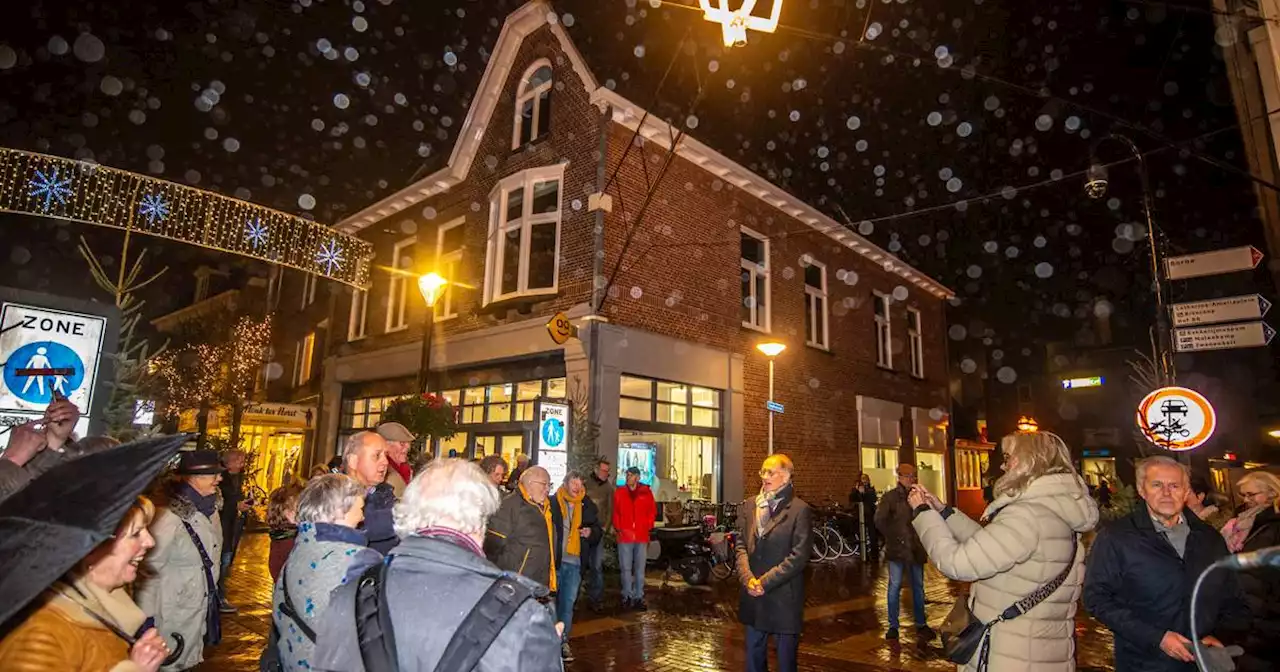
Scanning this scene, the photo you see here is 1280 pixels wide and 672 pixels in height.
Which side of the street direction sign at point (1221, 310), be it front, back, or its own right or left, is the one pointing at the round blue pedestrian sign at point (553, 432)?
right

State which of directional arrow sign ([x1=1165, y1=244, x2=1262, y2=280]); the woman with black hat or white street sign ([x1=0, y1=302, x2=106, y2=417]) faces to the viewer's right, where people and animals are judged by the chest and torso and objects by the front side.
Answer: the woman with black hat

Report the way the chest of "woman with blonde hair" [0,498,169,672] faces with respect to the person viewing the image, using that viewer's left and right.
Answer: facing to the right of the viewer

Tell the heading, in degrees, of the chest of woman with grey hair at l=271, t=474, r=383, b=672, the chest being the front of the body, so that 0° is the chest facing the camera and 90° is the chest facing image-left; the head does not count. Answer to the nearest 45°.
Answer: approximately 225°

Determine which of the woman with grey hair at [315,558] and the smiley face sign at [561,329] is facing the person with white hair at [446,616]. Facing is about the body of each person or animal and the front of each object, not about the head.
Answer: the smiley face sign

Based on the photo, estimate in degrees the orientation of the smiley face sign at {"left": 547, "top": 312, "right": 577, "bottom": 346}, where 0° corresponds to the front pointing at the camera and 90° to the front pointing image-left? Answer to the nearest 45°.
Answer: approximately 0°

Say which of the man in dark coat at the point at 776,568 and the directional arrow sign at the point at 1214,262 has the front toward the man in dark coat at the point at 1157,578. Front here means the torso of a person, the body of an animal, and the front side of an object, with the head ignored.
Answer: the directional arrow sign

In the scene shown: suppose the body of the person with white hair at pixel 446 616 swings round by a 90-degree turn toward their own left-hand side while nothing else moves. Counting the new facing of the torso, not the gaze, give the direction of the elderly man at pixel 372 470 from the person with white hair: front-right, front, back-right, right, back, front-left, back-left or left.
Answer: right

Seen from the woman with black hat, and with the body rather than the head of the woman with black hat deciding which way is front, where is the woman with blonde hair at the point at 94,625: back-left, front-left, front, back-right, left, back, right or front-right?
right

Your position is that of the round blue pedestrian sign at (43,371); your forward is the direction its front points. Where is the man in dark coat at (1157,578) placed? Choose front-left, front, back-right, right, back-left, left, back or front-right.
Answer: front-left

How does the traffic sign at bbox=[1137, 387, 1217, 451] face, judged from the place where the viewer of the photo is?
facing the viewer

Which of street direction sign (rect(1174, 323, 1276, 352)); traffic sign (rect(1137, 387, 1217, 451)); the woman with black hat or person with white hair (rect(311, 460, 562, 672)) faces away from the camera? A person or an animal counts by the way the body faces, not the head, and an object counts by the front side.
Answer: the person with white hair

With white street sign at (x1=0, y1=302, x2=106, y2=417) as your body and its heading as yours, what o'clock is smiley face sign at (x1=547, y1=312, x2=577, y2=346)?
The smiley face sign is roughly at 8 o'clock from the white street sign.
